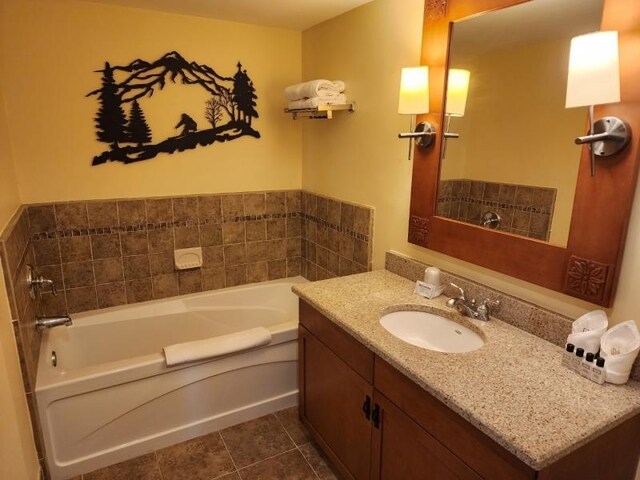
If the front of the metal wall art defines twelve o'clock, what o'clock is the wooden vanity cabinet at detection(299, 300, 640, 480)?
The wooden vanity cabinet is roughly at 11 o'clock from the metal wall art.

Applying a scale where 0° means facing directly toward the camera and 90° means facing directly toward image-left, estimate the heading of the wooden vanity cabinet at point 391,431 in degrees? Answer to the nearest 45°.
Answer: approximately 45°

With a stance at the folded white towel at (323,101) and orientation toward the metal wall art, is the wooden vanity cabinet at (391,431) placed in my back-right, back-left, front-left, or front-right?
back-left
